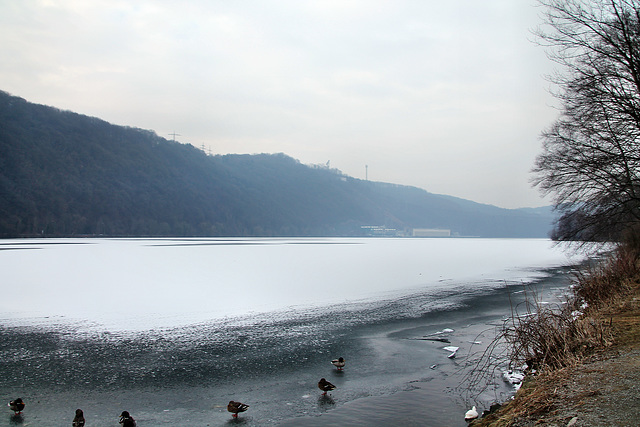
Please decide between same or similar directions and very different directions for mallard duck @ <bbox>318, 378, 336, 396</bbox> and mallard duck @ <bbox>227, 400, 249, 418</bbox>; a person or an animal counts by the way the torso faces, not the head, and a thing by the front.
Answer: same or similar directions

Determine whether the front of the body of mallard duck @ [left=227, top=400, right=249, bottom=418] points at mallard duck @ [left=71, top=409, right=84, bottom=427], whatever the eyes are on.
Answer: yes

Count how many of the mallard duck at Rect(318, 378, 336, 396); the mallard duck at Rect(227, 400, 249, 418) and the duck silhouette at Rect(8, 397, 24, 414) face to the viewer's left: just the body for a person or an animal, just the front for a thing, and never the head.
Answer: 2

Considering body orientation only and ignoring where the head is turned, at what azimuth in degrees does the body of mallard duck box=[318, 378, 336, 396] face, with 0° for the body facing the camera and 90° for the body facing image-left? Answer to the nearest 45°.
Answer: approximately 90°

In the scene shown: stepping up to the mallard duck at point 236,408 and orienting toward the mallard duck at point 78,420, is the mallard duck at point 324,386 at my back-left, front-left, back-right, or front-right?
back-right

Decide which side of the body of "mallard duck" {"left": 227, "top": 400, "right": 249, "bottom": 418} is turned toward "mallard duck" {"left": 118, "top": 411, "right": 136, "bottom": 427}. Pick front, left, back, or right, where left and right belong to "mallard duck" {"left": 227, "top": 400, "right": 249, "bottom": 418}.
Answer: front

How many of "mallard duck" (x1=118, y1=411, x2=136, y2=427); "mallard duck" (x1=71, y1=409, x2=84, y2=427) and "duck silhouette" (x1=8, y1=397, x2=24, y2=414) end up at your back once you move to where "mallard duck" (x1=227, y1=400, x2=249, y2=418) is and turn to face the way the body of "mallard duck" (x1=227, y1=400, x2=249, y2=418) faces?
0

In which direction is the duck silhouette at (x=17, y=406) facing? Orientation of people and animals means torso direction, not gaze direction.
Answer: to the viewer's right

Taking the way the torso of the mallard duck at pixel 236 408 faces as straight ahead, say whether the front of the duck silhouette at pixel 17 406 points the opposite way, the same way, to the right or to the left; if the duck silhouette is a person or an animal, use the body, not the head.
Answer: the opposite way

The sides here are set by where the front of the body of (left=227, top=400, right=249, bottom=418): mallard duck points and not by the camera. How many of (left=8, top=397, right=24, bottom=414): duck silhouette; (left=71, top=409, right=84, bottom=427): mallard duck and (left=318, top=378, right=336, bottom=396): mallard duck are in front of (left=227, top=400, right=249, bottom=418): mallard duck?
2

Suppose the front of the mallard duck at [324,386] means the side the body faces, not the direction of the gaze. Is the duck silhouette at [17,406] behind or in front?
in front

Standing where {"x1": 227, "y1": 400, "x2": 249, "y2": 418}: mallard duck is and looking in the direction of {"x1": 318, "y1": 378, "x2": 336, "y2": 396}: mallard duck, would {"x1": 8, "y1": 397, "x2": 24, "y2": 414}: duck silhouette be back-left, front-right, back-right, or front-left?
back-left

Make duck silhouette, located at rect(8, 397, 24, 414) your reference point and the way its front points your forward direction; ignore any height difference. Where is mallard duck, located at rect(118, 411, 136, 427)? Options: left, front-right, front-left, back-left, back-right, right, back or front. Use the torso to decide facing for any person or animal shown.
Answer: front-right

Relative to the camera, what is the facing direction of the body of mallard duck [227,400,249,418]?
to the viewer's left
